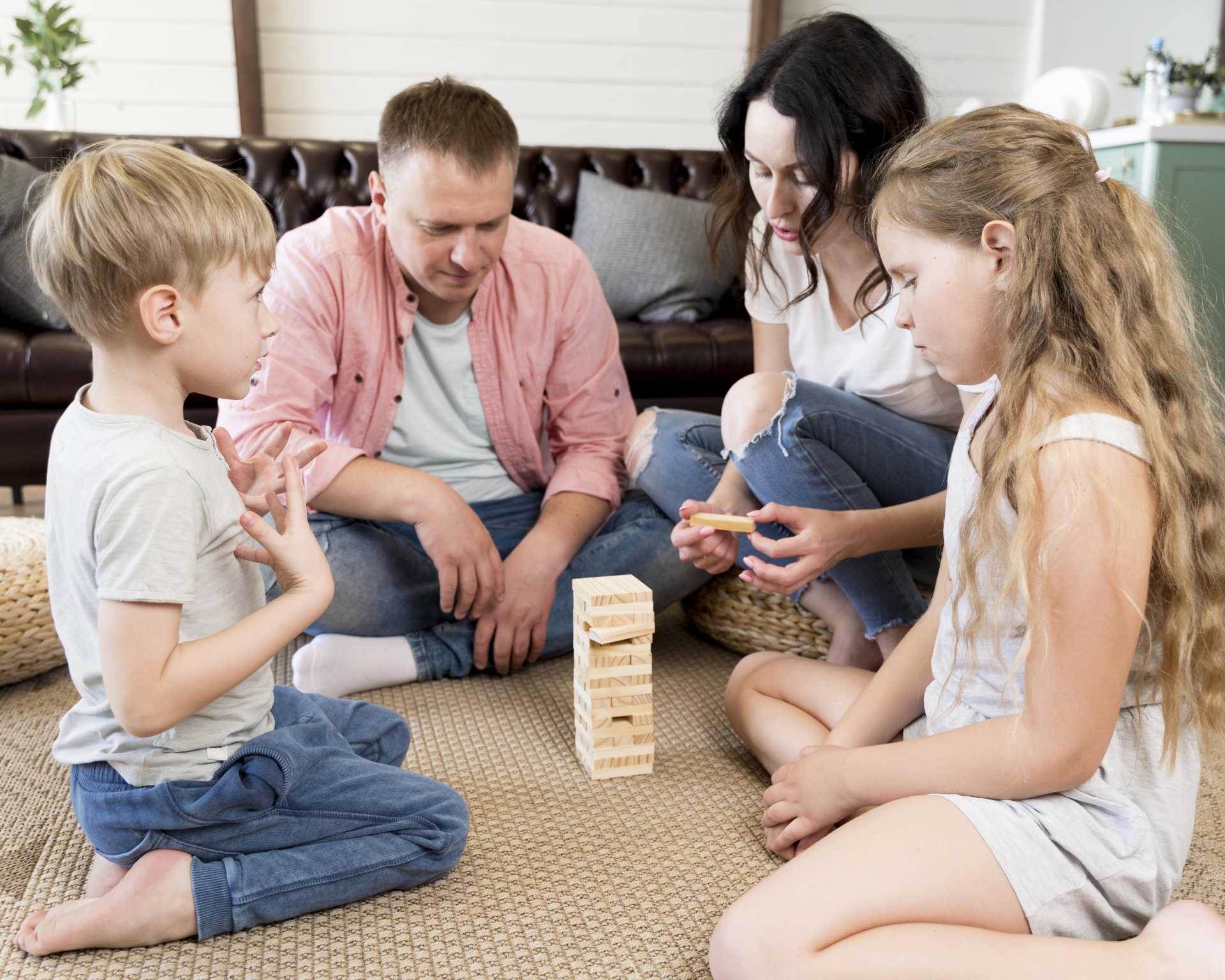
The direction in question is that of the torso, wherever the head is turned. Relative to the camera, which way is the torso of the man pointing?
toward the camera

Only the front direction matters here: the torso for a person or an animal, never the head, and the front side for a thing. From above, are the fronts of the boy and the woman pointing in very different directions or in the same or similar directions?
very different directions

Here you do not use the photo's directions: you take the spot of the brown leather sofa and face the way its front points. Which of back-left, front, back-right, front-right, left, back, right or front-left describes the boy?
front

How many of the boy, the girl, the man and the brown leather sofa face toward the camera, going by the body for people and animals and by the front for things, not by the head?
2

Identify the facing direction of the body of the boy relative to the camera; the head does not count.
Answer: to the viewer's right

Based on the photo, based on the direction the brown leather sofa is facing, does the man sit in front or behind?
in front

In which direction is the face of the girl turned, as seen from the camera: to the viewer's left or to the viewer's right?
to the viewer's left

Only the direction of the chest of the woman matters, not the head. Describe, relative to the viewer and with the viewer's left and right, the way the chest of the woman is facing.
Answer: facing the viewer and to the left of the viewer

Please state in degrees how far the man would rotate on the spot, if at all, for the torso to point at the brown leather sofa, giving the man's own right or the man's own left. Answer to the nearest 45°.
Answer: approximately 180°

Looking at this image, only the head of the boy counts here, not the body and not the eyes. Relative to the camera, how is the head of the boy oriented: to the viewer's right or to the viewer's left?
to the viewer's right

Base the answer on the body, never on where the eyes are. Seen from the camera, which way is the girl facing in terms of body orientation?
to the viewer's left

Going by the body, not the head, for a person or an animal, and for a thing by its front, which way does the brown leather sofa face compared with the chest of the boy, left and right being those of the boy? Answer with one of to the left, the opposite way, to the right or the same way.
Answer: to the right

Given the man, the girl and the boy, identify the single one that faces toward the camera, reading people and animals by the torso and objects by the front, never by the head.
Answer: the man

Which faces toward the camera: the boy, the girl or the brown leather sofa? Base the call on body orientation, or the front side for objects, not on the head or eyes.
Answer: the brown leather sofa

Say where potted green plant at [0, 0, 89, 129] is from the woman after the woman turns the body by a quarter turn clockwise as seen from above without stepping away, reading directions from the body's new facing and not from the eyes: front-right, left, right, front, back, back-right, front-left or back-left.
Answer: front
